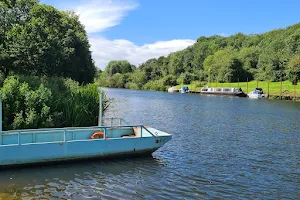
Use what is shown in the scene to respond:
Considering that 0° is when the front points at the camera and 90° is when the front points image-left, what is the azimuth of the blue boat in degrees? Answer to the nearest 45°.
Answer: approximately 270°
